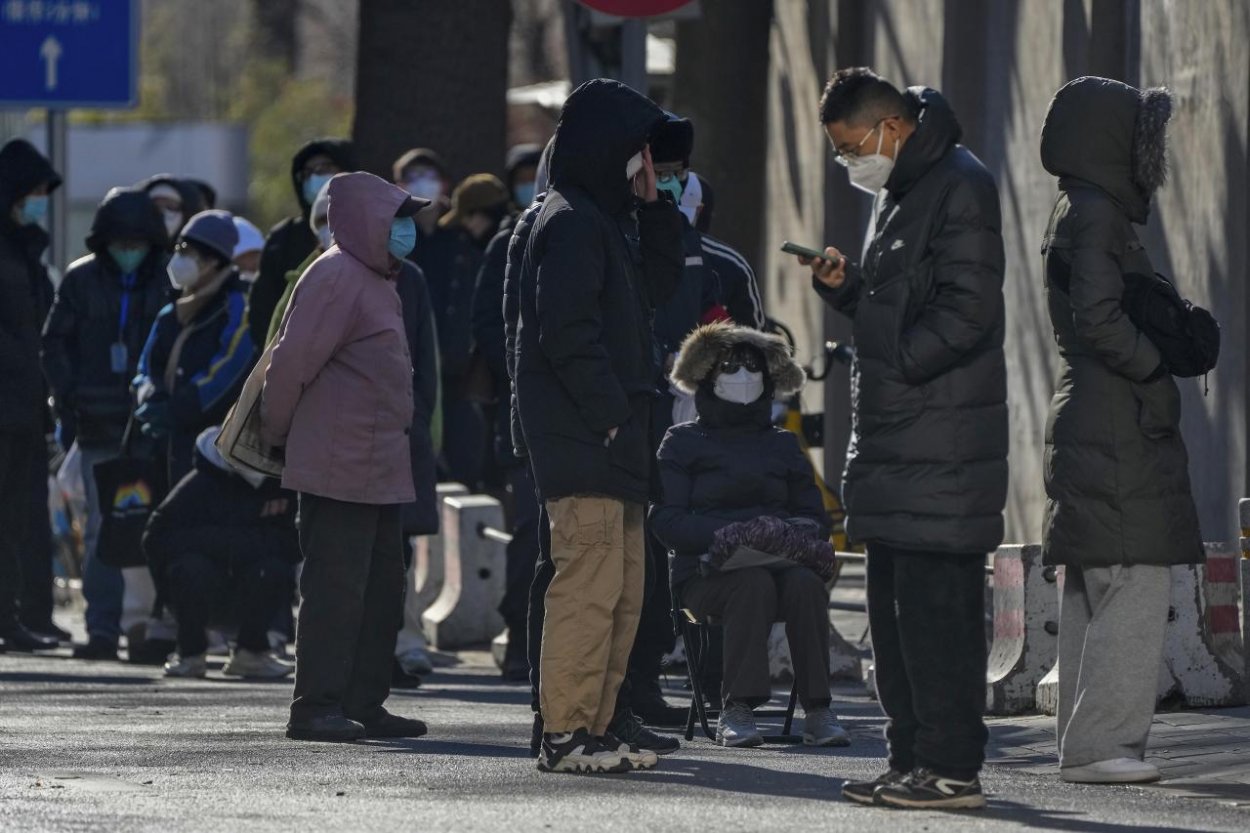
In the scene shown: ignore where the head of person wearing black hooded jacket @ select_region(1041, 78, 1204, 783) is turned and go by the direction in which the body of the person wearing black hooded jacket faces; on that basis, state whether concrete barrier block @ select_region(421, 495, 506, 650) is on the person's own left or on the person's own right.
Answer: on the person's own left

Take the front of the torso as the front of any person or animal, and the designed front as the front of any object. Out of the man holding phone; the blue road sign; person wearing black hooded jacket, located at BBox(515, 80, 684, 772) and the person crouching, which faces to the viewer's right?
the person wearing black hooded jacket

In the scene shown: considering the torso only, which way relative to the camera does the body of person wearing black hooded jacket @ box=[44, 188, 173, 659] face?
toward the camera

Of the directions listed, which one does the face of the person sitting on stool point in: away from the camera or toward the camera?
toward the camera

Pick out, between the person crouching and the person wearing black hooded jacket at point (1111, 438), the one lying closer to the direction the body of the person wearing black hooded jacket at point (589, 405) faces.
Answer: the person wearing black hooded jacket

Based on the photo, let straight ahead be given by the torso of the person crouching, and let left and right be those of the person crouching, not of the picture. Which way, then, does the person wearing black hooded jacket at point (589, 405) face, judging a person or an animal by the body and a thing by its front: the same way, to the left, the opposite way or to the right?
to the left

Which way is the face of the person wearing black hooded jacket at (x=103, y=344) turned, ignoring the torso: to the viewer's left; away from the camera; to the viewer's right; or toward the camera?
toward the camera

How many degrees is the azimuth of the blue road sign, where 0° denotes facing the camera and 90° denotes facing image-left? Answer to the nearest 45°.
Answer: approximately 0°

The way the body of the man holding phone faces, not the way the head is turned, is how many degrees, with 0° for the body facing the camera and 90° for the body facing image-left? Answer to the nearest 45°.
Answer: approximately 90°

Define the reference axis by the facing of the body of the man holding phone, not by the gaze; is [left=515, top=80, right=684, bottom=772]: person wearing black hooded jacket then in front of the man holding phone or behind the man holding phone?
in front
